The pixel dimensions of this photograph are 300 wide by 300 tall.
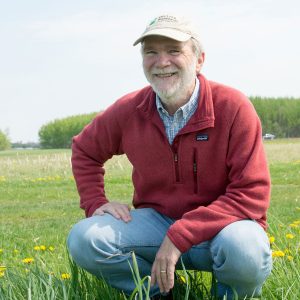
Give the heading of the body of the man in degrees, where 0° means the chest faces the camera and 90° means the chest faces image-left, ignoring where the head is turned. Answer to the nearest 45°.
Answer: approximately 0°
